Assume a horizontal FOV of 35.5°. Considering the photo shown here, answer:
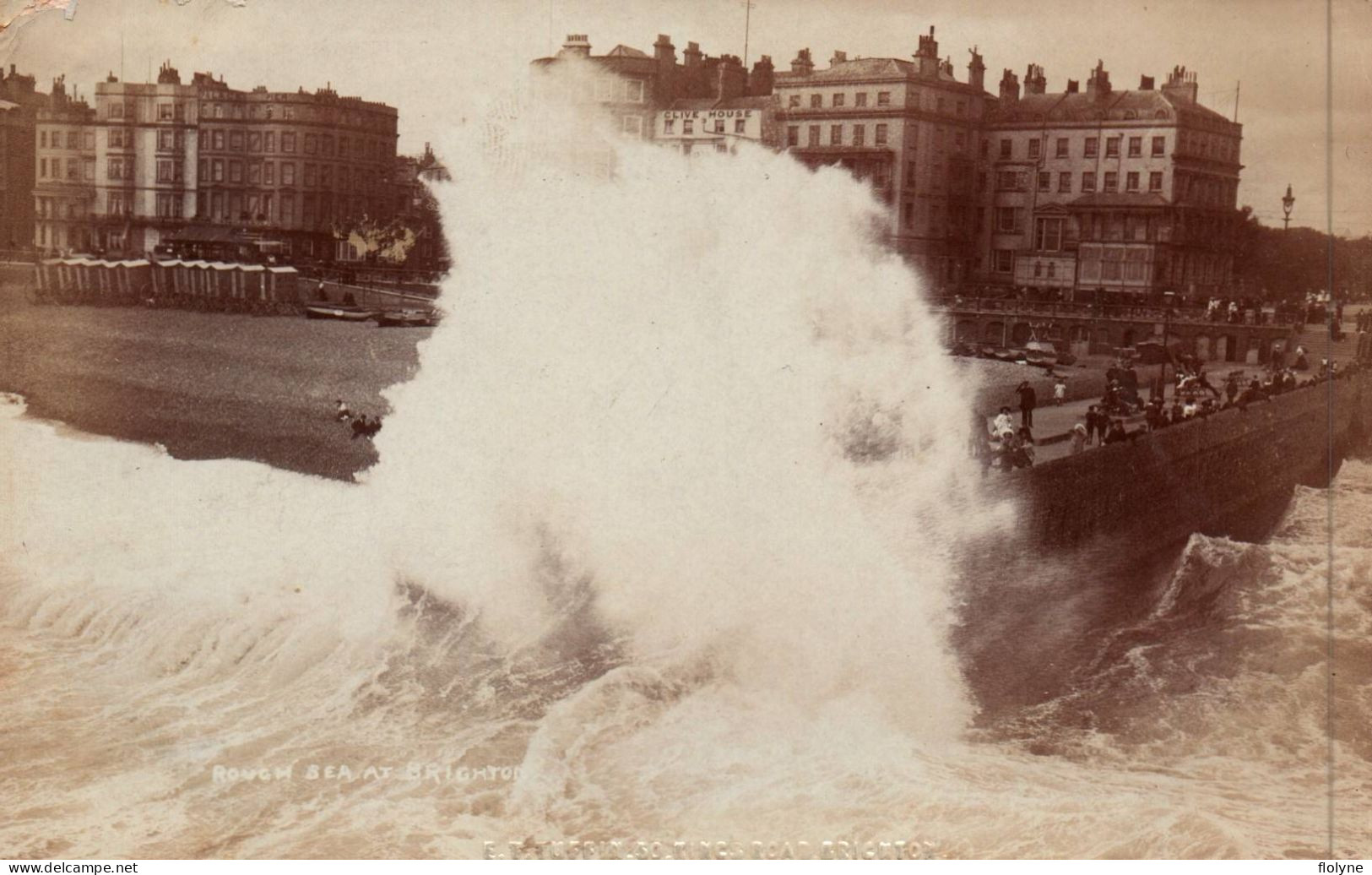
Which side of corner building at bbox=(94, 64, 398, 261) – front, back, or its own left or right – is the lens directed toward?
front

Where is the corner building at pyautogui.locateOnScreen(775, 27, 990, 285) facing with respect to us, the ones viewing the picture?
facing the viewer and to the left of the viewer

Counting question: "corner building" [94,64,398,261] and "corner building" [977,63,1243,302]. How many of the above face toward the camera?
2

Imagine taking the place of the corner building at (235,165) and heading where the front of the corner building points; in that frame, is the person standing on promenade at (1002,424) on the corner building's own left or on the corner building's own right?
on the corner building's own left

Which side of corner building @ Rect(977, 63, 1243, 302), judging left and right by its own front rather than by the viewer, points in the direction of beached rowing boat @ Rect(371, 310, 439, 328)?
right

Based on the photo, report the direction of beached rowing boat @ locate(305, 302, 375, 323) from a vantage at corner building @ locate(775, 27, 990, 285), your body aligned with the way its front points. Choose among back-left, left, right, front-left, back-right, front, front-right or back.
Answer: front-right

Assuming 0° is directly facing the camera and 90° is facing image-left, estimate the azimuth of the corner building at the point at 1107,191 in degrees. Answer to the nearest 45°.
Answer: approximately 0°
